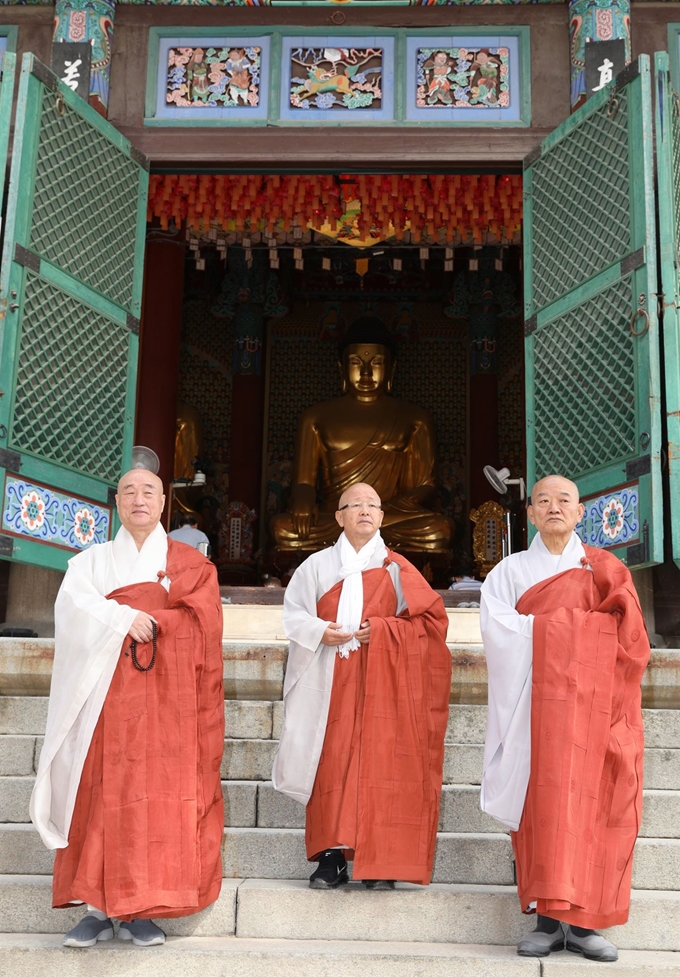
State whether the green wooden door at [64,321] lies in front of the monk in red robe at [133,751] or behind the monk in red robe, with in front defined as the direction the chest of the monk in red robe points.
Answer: behind

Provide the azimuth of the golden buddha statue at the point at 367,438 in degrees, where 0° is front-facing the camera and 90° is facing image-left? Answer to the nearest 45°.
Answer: approximately 0°

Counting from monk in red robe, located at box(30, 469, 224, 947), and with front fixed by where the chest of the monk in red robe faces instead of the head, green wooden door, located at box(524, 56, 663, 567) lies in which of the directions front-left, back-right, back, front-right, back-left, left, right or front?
back-left
